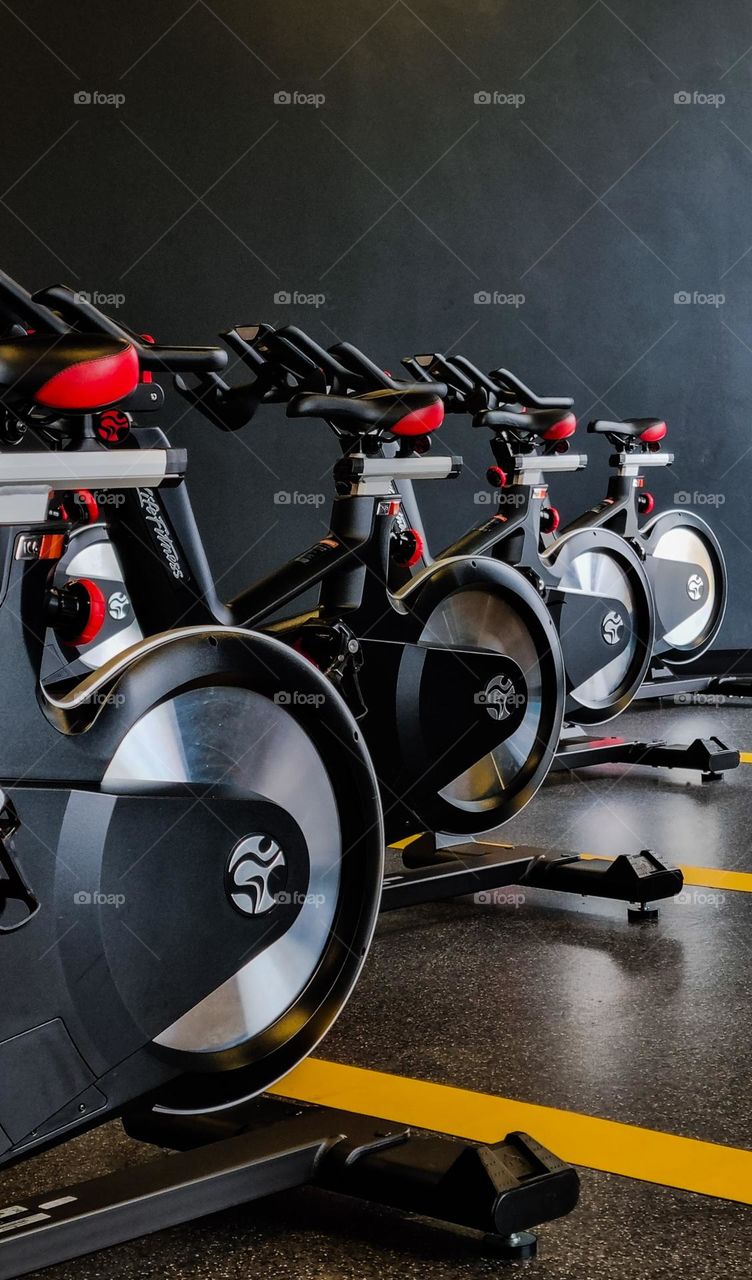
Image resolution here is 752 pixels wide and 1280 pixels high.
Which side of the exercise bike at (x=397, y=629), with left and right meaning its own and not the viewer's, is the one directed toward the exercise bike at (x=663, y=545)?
right

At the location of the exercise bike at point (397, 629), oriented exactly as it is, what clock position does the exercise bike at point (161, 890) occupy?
the exercise bike at point (161, 890) is roughly at 8 o'clock from the exercise bike at point (397, 629).

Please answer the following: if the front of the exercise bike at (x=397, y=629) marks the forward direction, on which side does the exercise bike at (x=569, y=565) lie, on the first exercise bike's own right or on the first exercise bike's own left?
on the first exercise bike's own right

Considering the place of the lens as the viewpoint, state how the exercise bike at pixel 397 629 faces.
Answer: facing away from the viewer and to the left of the viewer
